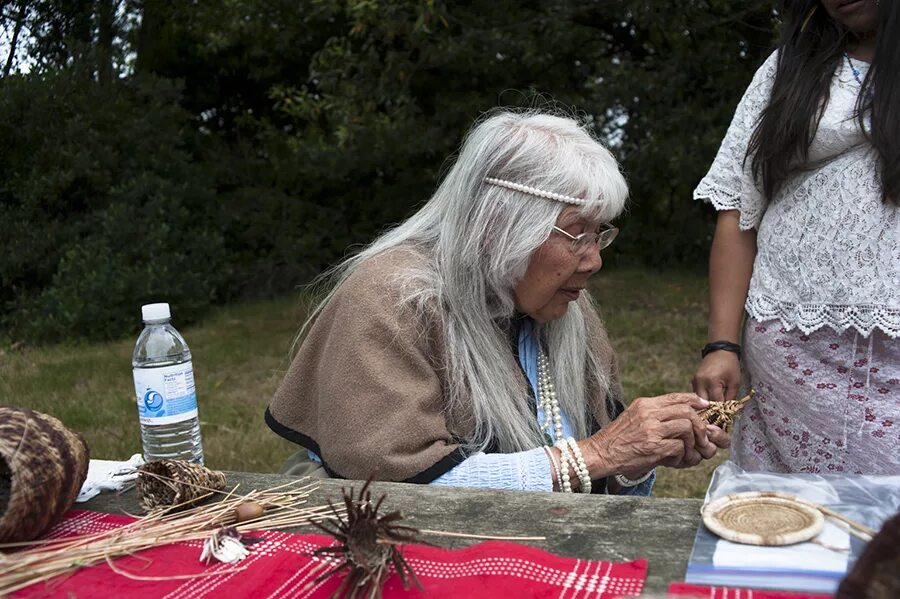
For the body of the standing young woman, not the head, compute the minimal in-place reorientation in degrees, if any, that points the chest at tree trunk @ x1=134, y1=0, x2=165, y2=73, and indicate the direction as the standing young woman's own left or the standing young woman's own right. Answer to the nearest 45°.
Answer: approximately 135° to the standing young woman's own right

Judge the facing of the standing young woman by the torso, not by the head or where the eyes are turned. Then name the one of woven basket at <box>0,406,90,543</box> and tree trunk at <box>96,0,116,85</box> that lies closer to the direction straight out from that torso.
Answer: the woven basket

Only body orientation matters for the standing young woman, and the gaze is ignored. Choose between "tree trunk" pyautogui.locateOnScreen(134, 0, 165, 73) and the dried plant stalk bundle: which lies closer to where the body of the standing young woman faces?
the dried plant stalk bundle

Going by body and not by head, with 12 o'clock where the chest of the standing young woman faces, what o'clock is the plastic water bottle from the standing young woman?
The plastic water bottle is roughly at 2 o'clock from the standing young woman.

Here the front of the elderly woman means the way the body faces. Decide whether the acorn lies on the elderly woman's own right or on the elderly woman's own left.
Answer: on the elderly woman's own right

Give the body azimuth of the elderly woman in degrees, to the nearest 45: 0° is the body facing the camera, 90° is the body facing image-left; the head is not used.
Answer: approximately 315°

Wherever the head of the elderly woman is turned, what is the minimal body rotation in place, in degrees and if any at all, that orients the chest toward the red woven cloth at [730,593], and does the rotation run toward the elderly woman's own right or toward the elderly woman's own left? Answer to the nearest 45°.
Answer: approximately 45° to the elderly woman's own right

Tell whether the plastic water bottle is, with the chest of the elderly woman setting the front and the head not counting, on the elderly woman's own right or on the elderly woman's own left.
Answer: on the elderly woman's own right

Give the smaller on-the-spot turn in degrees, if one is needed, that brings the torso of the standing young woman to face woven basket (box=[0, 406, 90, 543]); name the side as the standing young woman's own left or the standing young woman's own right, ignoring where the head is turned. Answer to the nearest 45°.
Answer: approximately 45° to the standing young woman's own right

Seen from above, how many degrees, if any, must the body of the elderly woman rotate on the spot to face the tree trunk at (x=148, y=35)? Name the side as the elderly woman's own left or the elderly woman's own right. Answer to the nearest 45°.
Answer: approximately 180°

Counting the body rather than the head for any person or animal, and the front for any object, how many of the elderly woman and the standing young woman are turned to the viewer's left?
0

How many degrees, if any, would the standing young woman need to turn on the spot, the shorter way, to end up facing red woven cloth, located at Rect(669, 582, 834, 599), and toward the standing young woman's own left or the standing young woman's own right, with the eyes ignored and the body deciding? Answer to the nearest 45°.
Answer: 0° — they already face it

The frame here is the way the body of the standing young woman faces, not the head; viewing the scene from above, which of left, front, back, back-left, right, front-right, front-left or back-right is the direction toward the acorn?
front-right
